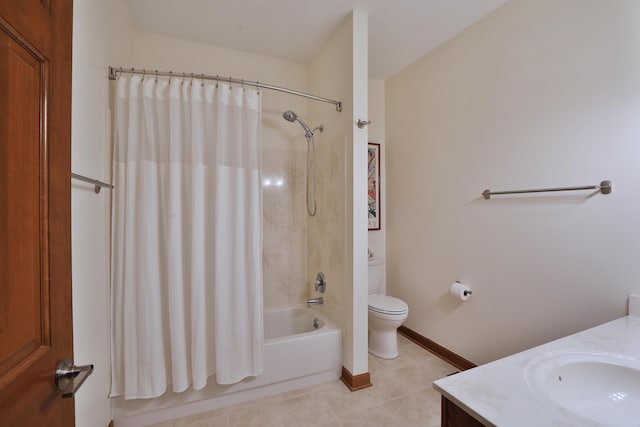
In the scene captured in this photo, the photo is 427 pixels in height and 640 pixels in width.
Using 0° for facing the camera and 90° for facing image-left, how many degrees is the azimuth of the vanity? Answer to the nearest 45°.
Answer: approximately 45°

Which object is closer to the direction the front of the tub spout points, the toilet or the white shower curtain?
the white shower curtain

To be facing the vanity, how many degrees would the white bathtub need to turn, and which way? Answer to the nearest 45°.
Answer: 0° — it already faces it

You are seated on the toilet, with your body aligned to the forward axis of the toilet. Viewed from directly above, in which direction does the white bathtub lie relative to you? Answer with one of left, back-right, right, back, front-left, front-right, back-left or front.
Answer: right

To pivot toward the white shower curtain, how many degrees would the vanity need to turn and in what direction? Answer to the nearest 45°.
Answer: approximately 45° to its right

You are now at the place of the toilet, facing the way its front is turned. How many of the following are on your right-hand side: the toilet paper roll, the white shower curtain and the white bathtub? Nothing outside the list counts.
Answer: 2

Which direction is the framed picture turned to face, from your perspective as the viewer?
facing the viewer and to the right of the viewer

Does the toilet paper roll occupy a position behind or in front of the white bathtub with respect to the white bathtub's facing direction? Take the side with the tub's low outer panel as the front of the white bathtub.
in front

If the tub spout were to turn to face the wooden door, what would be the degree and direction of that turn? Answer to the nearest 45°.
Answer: approximately 90° to its left

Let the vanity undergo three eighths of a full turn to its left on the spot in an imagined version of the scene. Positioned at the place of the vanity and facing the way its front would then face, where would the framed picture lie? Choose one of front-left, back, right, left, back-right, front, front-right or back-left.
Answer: back-left

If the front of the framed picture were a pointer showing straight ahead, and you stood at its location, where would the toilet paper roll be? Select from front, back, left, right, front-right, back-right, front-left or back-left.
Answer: front

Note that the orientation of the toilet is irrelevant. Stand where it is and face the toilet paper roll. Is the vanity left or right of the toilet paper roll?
right

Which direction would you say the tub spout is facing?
to the viewer's left

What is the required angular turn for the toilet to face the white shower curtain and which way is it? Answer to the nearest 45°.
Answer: approximately 90° to its right

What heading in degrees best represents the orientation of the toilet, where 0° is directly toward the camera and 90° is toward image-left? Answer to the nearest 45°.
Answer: approximately 315°
